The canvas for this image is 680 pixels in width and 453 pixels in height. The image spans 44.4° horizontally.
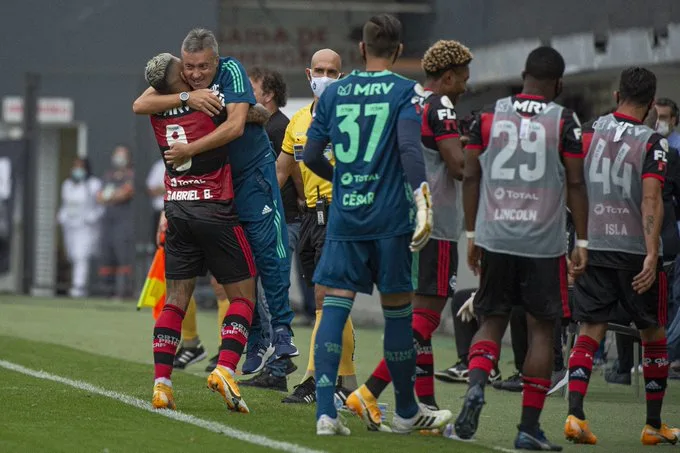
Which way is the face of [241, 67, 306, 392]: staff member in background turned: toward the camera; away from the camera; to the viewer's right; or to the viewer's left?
to the viewer's left

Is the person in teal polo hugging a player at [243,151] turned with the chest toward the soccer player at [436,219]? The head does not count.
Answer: no

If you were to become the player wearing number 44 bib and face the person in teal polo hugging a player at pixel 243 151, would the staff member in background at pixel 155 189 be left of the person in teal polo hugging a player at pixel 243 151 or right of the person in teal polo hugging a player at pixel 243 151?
right

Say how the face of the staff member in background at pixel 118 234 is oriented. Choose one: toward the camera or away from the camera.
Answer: toward the camera

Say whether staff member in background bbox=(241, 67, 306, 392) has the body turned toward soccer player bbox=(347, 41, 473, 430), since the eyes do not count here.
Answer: no

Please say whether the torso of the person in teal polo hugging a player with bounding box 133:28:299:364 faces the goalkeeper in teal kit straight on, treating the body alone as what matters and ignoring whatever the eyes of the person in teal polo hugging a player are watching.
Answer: no

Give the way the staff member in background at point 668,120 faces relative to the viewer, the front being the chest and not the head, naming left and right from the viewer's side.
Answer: facing the viewer and to the left of the viewer

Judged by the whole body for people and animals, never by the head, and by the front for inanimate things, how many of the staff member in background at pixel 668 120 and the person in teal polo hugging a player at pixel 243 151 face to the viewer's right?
0

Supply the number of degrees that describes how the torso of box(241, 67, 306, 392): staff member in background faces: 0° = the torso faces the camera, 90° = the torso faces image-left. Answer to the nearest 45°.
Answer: approximately 90°

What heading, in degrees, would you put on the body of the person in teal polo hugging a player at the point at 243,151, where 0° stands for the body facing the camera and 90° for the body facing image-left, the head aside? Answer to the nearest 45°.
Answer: approximately 45°
